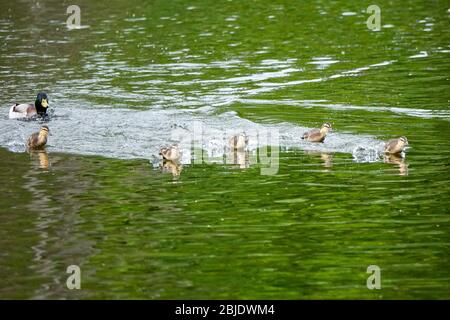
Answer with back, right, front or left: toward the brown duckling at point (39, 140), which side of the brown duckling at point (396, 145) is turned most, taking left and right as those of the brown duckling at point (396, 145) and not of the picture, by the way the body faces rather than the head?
back

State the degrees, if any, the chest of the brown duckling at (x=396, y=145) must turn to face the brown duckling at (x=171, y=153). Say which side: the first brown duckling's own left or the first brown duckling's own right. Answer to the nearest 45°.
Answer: approximately 180°

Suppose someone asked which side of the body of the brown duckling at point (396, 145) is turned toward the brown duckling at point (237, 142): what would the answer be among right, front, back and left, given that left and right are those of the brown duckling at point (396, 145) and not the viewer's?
back

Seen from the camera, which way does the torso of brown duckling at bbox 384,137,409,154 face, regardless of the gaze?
to the viewer's right
